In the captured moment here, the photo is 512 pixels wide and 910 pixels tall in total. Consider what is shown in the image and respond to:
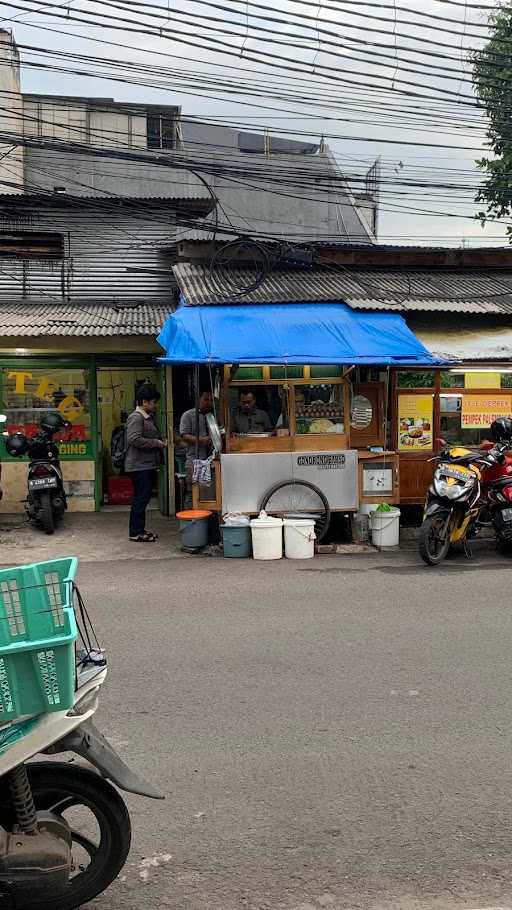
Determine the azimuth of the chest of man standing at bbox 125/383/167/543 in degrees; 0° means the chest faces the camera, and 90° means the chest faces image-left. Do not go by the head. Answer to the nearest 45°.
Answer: approximately 270°

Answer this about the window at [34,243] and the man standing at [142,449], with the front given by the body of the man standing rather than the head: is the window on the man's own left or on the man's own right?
on the man's own left

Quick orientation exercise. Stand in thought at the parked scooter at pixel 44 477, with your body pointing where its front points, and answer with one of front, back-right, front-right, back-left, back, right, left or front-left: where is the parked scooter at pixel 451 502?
back-right

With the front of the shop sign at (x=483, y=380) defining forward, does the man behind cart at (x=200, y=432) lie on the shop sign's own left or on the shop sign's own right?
on the shop sign's own right

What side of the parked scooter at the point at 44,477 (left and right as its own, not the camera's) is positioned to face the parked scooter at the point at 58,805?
back

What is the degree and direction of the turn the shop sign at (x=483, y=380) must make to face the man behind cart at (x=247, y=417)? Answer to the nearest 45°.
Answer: approximately 45° to its right

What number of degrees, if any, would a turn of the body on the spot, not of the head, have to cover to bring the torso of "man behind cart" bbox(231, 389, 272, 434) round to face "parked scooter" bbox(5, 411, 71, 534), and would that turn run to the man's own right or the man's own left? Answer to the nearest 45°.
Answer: approximately 90° to the man's own right

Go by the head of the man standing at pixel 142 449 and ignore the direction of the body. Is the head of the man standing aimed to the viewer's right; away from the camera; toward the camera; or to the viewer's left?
to the viewer's right

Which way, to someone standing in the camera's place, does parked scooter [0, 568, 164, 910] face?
facing to the left of the viewer
